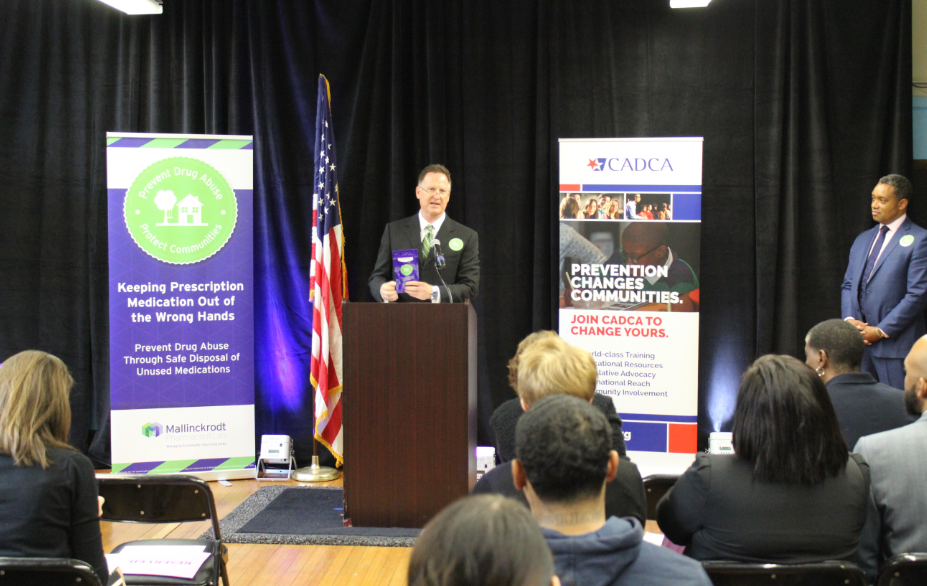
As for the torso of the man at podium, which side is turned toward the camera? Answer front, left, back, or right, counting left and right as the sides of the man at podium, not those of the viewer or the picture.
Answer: front

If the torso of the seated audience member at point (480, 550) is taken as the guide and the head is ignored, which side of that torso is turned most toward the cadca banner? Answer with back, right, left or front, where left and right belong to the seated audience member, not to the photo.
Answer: front

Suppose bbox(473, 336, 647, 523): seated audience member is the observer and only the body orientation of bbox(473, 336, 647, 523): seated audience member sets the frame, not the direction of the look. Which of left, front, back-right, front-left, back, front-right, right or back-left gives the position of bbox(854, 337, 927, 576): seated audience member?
right

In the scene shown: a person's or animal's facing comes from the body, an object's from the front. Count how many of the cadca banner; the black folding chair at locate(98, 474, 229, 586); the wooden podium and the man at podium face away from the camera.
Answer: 1

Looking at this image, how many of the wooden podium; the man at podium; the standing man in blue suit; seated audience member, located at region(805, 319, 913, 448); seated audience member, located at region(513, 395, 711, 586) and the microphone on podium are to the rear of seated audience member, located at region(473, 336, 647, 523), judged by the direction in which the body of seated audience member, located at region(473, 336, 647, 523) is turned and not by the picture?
1

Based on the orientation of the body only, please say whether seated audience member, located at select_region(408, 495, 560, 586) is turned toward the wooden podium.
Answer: yes

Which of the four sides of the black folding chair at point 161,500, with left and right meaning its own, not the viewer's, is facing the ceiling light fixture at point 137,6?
front

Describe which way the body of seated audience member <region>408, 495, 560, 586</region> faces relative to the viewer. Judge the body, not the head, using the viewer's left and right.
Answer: facing away from the viewer

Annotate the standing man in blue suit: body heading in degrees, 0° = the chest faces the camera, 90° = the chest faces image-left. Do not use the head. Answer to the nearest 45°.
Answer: approximately 45°

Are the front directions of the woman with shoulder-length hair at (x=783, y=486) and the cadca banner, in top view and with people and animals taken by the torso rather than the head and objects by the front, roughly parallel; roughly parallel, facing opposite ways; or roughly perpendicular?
roughly parallel, facing opposite ways

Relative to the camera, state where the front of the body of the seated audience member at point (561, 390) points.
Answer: away from the camera

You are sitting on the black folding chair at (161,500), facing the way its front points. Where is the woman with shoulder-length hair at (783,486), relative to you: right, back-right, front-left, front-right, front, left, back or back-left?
back-right

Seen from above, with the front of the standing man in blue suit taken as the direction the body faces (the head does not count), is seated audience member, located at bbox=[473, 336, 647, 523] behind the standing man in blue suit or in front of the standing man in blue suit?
in front

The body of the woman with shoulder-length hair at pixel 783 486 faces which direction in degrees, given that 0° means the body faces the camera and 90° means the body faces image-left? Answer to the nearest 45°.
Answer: approximately 180°

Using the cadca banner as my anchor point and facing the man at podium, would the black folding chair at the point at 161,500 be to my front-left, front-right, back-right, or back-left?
front-left

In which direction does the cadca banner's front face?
toward the camera

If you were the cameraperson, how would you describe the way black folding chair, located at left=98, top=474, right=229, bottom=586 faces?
facing away from the viewer

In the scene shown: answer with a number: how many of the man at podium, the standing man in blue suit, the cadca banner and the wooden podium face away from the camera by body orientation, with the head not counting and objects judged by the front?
0

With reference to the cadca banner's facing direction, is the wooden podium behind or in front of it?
in front

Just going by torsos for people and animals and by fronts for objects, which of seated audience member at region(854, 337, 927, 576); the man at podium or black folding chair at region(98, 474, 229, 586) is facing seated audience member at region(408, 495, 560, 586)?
the man at podium

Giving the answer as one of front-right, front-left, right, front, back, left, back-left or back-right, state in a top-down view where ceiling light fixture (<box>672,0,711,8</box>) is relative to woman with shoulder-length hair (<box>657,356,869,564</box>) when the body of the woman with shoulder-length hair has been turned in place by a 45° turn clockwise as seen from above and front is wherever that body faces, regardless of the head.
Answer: front-left

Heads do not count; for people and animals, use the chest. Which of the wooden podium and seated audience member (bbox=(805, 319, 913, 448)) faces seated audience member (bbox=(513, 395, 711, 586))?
the wooden podium
